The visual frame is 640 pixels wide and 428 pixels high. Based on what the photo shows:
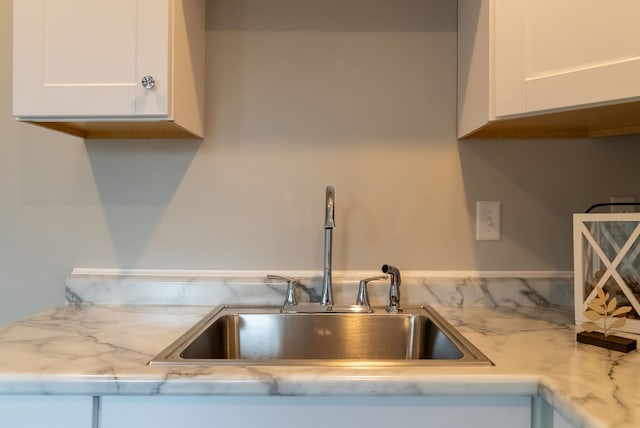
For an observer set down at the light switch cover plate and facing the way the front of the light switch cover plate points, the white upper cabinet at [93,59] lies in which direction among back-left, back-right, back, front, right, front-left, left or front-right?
front-right

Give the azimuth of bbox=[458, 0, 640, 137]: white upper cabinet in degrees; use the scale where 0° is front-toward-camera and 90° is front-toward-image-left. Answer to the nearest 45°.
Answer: approximately 45°

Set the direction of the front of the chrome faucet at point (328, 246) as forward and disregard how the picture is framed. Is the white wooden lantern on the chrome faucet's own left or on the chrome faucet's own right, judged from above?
on the chrome faucet's own left

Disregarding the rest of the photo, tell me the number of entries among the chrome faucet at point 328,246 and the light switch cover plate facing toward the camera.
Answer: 2
